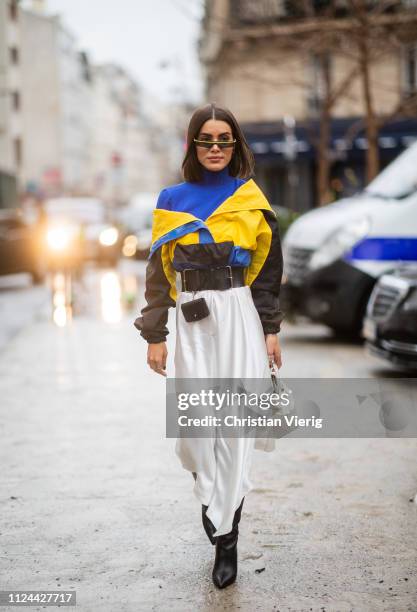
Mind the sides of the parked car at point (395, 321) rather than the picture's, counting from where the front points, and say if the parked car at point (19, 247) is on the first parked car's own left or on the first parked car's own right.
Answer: on the first parked car's own right

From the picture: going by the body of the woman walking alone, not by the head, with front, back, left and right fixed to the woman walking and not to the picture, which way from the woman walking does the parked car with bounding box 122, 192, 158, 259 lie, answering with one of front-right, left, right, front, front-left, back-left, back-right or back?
back

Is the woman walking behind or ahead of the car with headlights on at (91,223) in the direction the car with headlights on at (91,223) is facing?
ahead

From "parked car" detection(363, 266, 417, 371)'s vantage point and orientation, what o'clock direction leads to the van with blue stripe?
The van with blue stripe is roughly at 4 o'clock from the parked car.

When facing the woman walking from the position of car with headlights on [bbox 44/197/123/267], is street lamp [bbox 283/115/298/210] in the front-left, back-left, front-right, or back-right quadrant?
front-left

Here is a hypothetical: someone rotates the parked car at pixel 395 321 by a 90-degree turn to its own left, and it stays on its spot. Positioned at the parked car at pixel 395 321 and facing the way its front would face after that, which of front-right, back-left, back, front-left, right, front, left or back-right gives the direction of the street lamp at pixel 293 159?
back-left

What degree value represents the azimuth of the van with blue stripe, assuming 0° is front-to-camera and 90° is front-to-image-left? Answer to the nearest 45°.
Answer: approximately 45°

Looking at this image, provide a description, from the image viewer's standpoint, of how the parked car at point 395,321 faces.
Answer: facing the viewer and to the left of the viewer

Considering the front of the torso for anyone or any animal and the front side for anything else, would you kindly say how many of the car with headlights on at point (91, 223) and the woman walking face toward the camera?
2

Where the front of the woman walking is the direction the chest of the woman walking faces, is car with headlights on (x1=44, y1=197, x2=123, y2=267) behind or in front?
behind

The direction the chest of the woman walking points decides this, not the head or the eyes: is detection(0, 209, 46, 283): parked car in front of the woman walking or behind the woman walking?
behind

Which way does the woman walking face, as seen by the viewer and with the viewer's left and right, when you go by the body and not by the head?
facing the viewer
